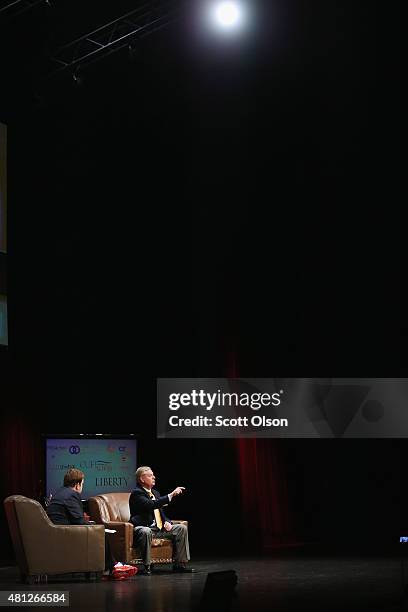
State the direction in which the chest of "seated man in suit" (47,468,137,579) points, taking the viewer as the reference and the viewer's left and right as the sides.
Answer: facing away from the viewer and to the right of the viewer

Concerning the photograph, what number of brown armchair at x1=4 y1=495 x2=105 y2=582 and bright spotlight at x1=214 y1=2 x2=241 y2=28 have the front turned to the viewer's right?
1

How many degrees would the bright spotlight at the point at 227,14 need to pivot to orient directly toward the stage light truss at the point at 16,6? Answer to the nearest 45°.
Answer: approximately 45° to its right

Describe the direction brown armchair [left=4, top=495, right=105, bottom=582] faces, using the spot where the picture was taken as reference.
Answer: facing to the right of the viewer

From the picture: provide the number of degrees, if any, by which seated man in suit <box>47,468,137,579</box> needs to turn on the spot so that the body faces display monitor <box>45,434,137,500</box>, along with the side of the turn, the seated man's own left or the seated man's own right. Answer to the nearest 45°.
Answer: approximately 45° to the seated man's own left

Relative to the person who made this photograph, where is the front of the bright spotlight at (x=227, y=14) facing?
facing the viewer
